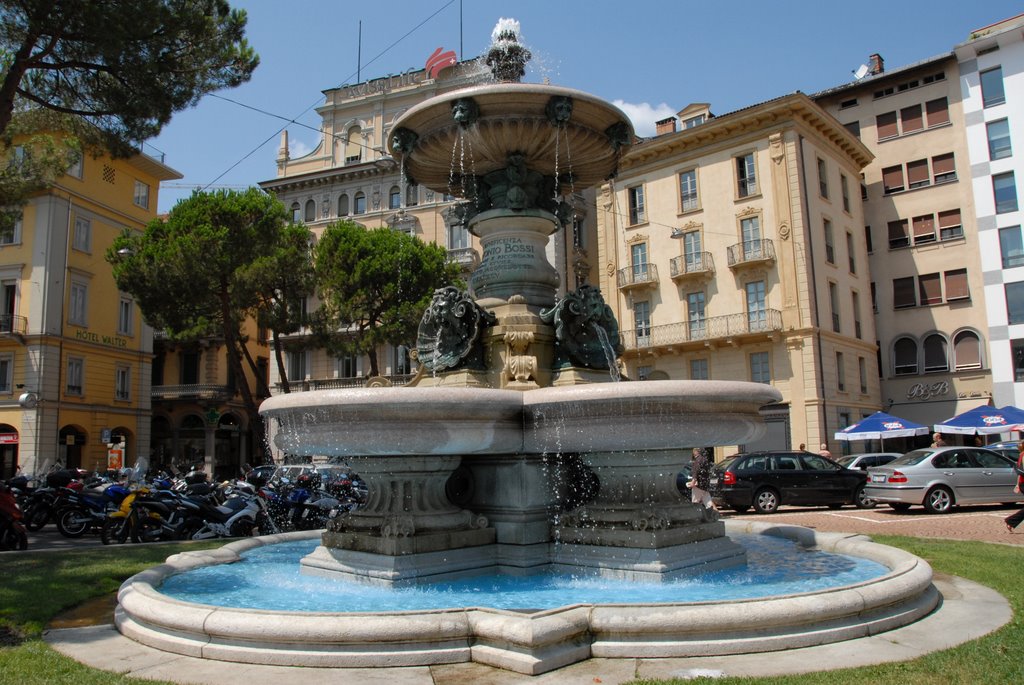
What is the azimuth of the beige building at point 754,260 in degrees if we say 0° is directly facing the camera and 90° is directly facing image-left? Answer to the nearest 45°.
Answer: approximately 45°

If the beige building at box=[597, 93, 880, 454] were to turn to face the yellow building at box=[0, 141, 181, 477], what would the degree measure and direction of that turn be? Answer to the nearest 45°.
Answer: approximately 45° to its right

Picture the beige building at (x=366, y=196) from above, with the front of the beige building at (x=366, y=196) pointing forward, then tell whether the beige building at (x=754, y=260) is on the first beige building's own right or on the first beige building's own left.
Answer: on the first beige building's own left

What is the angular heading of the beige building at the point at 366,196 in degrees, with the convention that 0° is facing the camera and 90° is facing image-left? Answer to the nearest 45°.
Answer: approximately 45°
